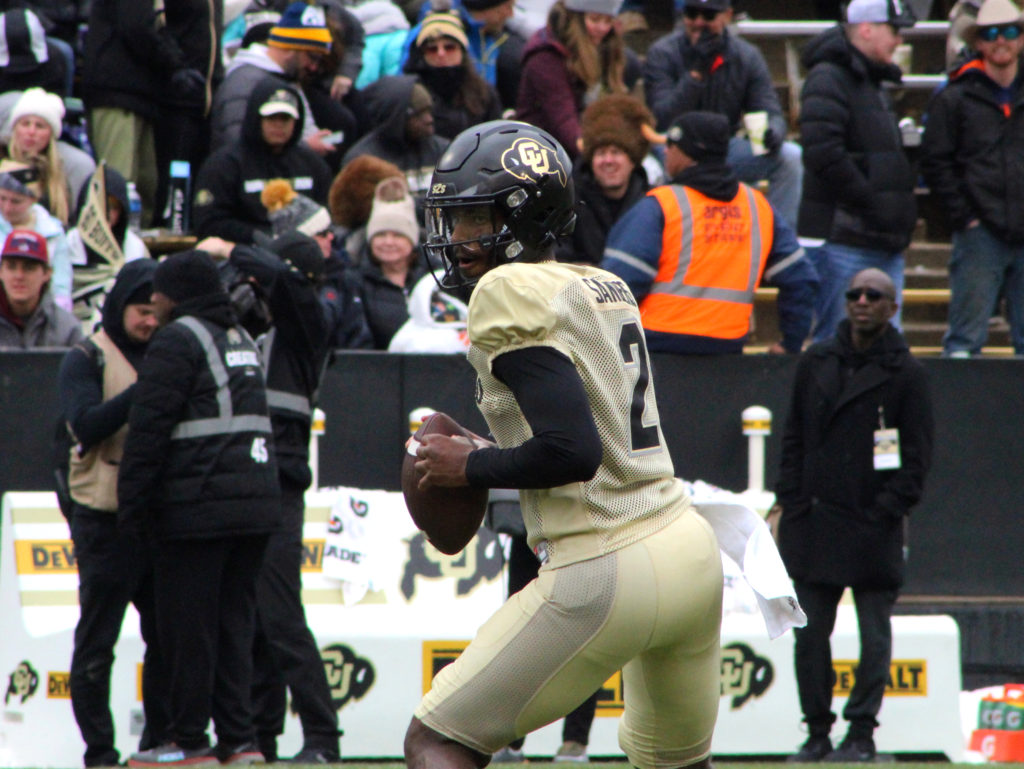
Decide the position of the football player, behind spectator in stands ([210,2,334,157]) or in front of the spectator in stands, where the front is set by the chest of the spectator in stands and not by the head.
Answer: in front

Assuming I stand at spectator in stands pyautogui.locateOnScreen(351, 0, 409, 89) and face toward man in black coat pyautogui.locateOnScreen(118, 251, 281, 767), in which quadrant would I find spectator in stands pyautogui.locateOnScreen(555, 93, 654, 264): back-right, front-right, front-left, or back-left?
front-left

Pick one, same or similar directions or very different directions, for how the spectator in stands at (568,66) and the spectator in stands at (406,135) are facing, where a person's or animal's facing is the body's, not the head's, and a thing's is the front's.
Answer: same or similar directions

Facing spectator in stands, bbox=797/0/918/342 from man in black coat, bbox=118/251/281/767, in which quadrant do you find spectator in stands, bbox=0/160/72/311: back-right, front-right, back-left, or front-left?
front-left

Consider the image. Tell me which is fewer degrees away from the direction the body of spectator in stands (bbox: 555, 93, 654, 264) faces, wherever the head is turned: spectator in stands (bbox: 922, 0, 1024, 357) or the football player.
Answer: the football player

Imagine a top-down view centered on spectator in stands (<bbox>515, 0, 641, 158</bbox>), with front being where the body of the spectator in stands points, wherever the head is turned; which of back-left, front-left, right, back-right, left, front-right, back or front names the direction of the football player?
front-right

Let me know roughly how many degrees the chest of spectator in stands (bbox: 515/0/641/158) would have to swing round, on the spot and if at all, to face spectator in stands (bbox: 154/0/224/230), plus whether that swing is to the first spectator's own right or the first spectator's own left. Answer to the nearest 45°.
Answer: approximately 135° to the first spectator's own right

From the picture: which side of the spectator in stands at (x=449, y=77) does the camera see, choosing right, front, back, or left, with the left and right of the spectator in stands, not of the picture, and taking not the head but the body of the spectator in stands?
front

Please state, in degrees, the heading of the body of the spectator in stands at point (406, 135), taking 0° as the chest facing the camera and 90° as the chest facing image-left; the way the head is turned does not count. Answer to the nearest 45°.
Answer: approximately 315°

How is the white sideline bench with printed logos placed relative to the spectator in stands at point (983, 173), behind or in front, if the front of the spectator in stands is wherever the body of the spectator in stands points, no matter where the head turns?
in front

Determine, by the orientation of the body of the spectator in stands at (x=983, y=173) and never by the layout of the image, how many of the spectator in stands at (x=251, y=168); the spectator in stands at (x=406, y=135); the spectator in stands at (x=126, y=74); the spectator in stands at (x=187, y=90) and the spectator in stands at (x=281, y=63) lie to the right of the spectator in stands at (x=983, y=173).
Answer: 5

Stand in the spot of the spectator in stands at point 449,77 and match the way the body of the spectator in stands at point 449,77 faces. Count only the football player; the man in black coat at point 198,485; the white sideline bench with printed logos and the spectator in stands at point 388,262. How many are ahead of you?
4
